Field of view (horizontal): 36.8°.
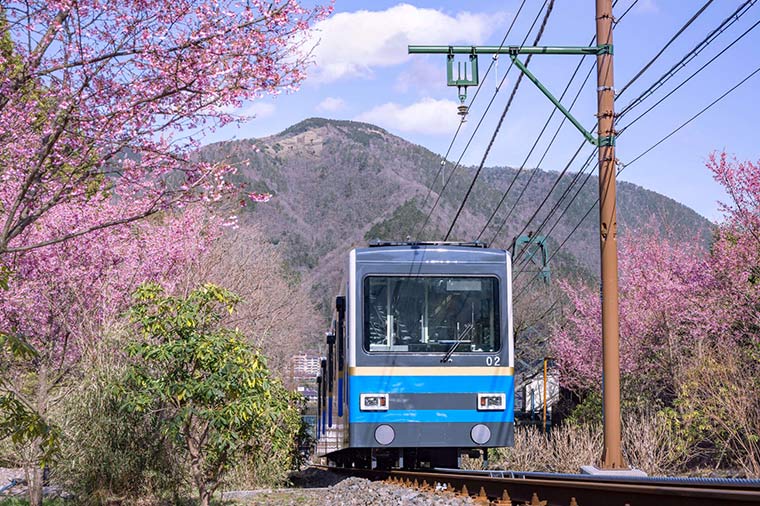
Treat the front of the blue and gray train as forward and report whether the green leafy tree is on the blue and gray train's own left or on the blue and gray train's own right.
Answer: on the blue and gray train's own right

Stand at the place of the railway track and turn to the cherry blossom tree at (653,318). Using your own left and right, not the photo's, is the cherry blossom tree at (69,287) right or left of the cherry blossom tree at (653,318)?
left

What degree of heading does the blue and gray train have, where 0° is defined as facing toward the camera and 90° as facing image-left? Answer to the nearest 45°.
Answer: approximately 0°

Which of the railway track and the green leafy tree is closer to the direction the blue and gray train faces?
the railway track

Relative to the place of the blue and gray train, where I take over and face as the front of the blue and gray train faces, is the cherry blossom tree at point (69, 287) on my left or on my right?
on my right

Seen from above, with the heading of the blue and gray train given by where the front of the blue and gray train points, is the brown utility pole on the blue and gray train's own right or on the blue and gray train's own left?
on the blue and gray train's own left
